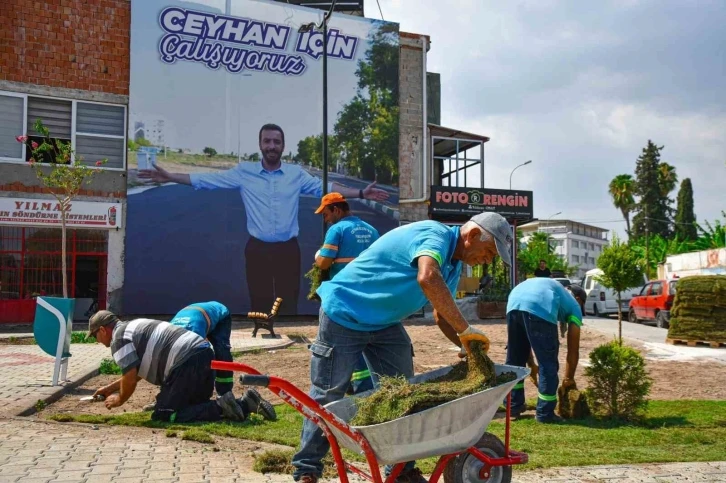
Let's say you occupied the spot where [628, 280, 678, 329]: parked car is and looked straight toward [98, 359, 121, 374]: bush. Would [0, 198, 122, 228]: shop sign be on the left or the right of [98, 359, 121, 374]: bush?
right

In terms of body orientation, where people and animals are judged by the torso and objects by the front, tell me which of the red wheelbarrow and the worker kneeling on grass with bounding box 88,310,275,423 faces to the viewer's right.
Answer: the red wheelbarrow

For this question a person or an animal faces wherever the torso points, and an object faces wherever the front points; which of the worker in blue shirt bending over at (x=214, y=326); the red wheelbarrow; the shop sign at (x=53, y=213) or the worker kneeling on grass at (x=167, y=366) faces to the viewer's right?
the red wheelbarrow

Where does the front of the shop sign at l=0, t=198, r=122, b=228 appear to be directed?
toward the camera

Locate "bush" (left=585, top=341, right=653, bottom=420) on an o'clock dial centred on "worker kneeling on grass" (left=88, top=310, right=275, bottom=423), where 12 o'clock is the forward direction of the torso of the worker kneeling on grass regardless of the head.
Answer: The bush is roughly at 6 o'clock from the worker kneeling on grass.

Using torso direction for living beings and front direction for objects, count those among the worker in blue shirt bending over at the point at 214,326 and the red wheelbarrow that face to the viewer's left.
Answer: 1

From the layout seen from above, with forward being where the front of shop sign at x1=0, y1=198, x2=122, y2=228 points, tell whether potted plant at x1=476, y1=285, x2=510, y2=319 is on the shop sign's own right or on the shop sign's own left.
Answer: on the shop sign's own left

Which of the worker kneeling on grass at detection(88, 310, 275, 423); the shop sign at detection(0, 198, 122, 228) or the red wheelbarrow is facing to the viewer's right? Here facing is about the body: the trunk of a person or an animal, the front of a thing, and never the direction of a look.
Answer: the red wheelbarrow

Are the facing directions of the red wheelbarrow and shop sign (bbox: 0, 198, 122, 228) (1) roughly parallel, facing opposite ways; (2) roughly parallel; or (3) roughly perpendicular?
roughly perpendicular

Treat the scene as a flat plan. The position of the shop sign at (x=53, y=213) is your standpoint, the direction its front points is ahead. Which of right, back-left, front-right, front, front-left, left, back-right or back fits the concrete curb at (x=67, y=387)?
front

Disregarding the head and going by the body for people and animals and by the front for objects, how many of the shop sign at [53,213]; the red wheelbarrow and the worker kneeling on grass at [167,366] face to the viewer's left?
1

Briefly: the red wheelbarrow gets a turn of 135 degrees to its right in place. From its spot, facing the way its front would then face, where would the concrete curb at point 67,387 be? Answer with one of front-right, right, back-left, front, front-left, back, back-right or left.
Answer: right

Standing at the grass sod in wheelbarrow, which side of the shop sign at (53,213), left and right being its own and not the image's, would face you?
front

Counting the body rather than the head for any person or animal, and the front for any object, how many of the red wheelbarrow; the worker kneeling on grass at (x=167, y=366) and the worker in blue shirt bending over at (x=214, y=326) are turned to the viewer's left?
2

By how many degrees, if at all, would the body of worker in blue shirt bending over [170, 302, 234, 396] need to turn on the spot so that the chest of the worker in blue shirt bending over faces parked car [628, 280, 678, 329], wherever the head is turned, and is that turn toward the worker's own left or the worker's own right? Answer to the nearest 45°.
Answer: approximately 135° to the worker's own right

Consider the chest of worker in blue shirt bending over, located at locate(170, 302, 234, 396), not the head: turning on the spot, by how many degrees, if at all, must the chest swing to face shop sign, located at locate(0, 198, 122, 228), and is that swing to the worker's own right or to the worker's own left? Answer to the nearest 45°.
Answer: approximately 90° to the worker's own right

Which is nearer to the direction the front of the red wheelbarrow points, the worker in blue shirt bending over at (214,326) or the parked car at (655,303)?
the parked car

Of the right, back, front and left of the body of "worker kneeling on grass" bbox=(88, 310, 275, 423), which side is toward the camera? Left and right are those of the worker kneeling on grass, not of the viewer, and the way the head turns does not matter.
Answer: left

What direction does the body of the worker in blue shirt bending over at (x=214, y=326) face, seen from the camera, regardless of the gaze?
to the viewer's left
